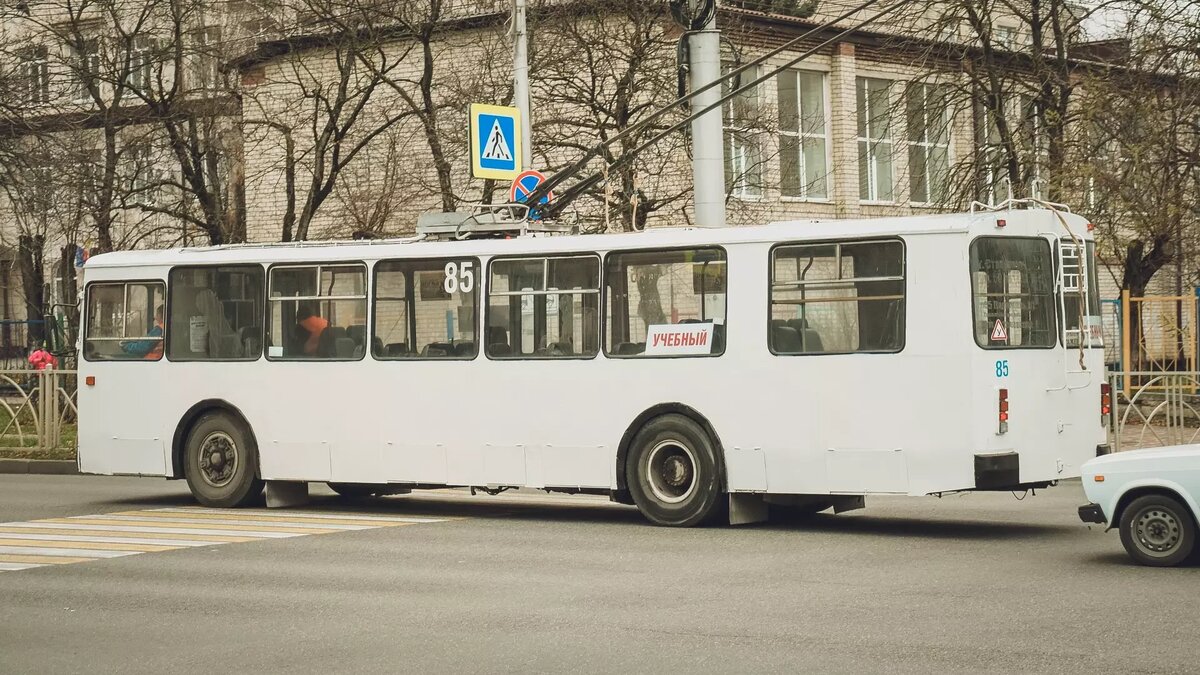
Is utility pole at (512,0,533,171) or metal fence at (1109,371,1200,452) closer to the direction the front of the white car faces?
the utility pole

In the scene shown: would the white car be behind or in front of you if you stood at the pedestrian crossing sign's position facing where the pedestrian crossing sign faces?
in front

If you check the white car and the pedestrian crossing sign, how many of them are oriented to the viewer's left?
1

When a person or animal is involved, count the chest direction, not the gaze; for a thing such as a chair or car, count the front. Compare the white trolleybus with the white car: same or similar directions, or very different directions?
same or similar directions

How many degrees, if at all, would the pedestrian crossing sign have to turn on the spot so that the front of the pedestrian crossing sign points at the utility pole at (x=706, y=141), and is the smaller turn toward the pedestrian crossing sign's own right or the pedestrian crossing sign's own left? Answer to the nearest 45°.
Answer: approximately 45° to the pedestrian crossing sign's own left

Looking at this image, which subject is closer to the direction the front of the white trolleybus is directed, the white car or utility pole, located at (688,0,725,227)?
the utility pole

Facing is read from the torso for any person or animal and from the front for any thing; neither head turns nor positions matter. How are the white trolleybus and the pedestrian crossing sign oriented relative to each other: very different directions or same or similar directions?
very different directions

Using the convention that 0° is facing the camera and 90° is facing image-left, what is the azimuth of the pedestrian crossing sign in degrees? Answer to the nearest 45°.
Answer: approximately 315°

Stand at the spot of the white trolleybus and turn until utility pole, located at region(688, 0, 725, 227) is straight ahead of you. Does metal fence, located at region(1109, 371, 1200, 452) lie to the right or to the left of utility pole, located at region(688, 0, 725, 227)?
right

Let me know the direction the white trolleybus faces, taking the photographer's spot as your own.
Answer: facing away from the viewer and to the left of the viewer

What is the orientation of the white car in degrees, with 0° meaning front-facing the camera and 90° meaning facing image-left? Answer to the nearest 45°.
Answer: approximately 90°
